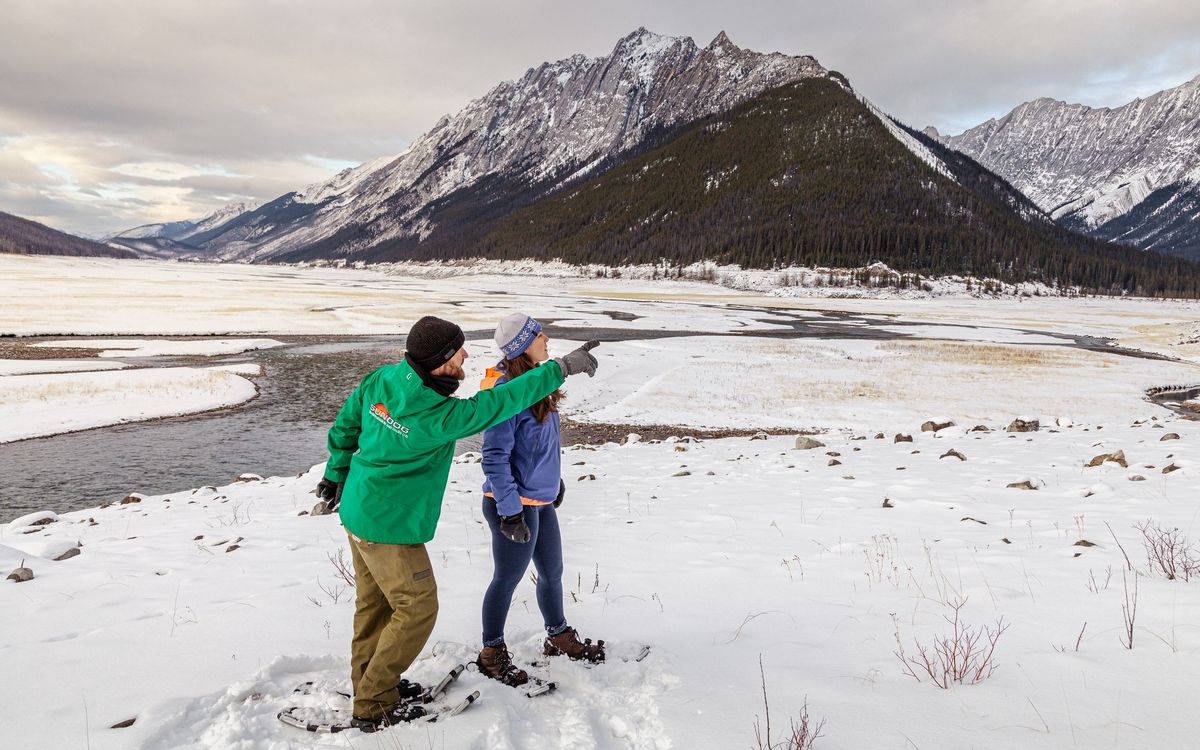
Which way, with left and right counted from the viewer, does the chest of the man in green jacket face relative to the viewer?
facing away from the viewer and to the right of the viewer

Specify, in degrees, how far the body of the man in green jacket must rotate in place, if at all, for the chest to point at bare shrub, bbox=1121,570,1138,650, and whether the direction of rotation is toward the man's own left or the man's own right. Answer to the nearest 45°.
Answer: approximately 45° to the man's own right

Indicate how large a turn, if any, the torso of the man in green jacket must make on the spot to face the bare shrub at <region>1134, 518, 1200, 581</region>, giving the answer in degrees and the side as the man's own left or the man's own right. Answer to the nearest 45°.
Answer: approximately 45° to the man's own right

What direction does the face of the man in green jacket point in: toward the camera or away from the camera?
away from the camera
